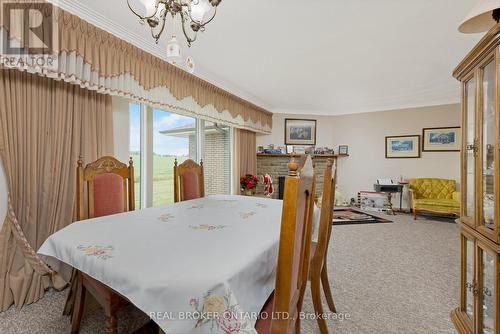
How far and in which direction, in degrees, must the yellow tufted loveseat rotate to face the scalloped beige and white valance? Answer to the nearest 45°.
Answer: approximately 45° to its right

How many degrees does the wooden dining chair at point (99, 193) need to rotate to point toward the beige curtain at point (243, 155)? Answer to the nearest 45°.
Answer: approximately 90° to its left

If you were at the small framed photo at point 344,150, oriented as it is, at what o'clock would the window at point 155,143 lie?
The window is roughly at 1 o'clock from the small framed photo.

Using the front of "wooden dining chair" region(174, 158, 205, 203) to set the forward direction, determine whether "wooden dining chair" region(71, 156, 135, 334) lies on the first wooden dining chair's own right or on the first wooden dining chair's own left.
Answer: on the first wooden dining chair's own right

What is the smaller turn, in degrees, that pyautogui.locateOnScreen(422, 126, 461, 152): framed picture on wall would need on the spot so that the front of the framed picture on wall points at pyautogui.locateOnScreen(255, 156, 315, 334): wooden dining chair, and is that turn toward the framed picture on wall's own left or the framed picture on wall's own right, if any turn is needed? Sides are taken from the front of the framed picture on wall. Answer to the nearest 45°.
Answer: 0° — it already faces it

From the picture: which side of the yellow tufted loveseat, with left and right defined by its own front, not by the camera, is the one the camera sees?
front

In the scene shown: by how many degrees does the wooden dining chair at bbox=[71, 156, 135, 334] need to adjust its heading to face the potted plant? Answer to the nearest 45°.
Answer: approximately 90° to its left

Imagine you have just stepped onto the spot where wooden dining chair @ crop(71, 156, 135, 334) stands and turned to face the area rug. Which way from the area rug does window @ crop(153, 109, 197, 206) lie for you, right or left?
left

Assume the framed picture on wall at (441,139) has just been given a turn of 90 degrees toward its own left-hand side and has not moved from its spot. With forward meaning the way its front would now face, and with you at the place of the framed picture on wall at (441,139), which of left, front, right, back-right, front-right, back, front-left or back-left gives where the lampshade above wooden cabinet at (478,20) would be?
right

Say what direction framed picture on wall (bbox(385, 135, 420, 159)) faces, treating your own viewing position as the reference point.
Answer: facing the viewer

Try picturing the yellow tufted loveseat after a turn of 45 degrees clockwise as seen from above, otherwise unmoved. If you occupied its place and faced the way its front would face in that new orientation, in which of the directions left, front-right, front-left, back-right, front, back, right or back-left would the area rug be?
front

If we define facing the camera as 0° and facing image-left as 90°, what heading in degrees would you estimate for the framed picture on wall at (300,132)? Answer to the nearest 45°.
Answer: approximately 0°

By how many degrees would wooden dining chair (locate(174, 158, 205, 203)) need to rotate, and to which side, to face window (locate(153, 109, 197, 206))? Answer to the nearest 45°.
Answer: approximately 135° to its left

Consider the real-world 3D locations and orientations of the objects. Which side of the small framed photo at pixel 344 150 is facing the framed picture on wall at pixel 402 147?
left

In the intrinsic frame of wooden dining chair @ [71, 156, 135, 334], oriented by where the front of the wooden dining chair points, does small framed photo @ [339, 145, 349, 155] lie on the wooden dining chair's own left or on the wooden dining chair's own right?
on the wooden dining chair's own left

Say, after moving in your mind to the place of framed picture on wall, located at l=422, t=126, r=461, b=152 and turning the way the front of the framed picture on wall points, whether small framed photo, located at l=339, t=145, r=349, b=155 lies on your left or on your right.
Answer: on your right

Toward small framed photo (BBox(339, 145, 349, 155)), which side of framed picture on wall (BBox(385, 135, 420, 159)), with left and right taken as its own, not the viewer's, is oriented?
right
